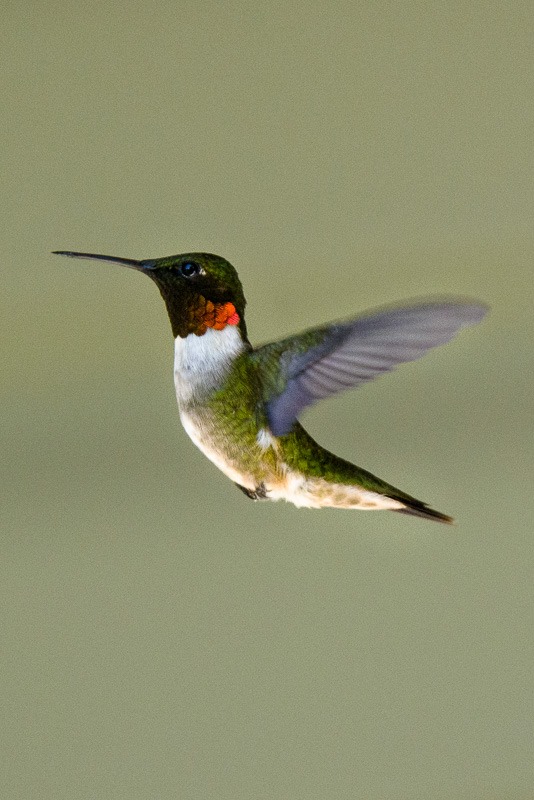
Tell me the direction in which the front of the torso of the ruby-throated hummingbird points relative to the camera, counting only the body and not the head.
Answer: to the viewer's left
